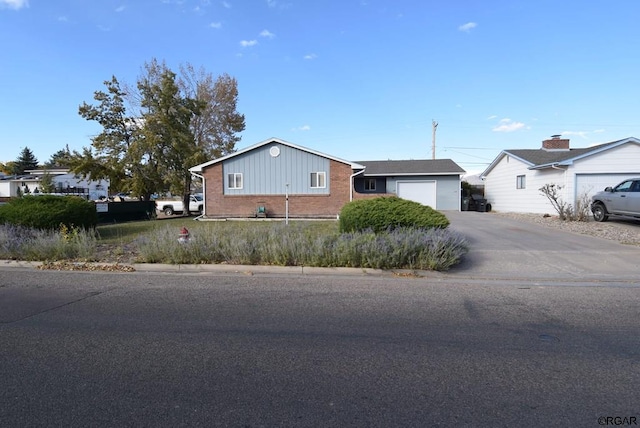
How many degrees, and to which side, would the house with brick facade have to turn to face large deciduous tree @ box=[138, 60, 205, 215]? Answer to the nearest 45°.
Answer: approximately 135° to its right

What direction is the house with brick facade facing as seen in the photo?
toward the camera

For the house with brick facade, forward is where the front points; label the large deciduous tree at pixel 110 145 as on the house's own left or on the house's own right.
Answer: on the house's own right

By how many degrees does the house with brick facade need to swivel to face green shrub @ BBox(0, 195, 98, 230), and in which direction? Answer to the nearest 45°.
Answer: approximately 45° to its right

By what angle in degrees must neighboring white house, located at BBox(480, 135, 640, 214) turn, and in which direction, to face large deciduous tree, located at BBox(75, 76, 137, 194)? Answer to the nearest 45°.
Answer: approximately 135° to its right

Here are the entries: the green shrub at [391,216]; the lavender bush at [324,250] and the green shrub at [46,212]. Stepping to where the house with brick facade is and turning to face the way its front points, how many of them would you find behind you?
0

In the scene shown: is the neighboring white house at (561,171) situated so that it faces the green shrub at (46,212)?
no

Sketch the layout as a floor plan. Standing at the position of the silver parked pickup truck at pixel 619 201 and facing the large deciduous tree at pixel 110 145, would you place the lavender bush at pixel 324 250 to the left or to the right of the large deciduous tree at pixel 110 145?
left

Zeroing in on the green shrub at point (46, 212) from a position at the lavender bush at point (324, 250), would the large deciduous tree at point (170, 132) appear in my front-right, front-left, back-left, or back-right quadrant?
front-right

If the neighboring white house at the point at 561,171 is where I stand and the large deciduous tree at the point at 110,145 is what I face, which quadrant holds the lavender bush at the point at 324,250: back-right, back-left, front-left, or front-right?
front-left

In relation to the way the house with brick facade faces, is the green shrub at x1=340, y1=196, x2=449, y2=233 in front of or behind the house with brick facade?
in front

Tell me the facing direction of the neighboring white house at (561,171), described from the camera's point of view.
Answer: facing the viewer and to the right of the viewer

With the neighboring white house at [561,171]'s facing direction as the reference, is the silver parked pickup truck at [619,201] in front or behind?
in front

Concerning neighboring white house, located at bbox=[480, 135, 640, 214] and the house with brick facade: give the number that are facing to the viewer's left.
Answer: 0

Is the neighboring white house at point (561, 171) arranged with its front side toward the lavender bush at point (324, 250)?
no

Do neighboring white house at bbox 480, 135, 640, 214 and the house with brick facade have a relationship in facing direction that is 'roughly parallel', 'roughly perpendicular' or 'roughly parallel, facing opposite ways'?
roughly parallel
